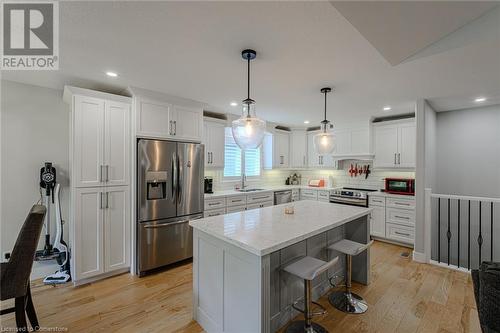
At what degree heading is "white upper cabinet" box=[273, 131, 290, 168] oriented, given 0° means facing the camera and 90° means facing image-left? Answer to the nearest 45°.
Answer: approximately 315°

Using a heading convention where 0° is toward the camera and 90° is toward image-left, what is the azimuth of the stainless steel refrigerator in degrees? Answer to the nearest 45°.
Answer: approximately 315°

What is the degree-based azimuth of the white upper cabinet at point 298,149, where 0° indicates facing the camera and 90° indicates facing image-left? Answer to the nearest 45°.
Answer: approximately 0°

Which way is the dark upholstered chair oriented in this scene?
to the viewer's left

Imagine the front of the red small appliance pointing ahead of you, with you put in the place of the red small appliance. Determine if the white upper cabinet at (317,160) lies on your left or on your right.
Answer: on your right

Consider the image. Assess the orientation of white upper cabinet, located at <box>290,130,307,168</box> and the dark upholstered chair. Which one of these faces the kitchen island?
the white upper cabinet

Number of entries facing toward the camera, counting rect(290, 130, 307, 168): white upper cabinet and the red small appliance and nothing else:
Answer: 2

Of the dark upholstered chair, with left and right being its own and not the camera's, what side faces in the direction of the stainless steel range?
back

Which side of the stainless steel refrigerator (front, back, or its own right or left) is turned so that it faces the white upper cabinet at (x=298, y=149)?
left

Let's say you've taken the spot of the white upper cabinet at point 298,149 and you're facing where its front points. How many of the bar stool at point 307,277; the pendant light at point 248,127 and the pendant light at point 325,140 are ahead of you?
3

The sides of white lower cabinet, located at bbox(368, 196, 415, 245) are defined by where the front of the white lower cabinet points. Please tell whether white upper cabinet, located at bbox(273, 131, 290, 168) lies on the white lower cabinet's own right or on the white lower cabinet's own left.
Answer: on the white lower cabinet's own right
